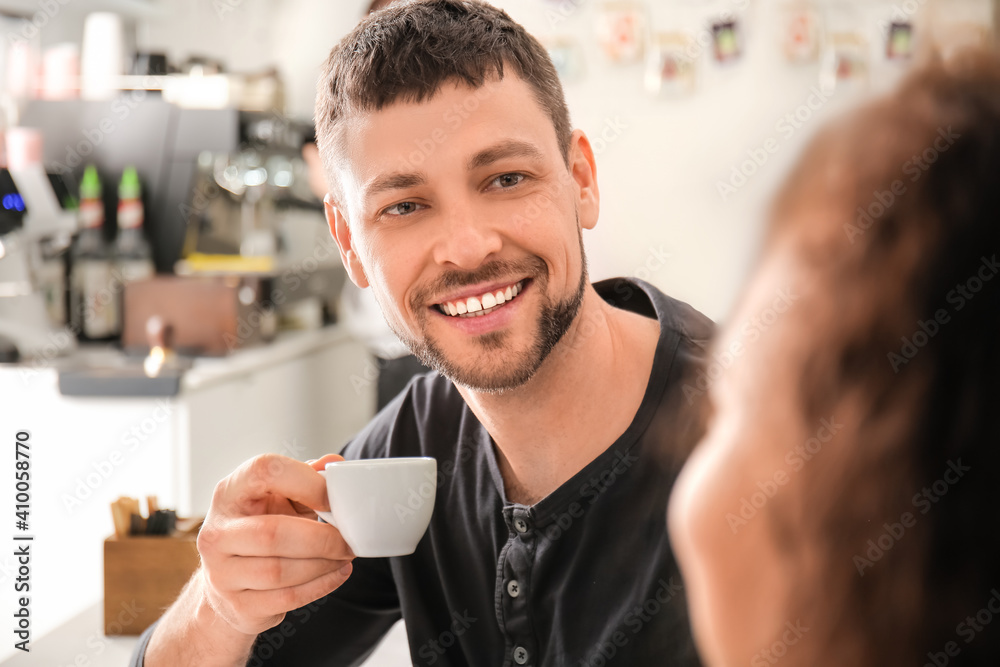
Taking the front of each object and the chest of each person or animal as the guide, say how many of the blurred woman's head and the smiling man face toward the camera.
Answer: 1

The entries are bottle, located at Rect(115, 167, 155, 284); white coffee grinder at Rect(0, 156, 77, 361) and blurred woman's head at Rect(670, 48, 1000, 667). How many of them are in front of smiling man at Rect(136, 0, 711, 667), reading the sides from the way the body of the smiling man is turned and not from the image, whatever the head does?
1

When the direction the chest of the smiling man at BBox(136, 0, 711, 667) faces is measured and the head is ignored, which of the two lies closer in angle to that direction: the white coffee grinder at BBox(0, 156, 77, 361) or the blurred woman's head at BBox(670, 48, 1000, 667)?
the blurred woman's head

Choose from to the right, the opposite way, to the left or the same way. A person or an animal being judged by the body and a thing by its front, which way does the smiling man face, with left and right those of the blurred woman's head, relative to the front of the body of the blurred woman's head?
the opposite way

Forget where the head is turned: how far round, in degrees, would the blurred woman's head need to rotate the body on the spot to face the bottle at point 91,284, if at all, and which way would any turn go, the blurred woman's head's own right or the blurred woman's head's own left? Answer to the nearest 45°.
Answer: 0° — they already face it

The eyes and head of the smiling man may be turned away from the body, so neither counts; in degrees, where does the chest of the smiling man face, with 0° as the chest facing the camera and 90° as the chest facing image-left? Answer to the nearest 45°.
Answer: approximately 0°

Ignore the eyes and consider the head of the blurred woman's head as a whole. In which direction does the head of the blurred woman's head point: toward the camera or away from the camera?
away from the camera

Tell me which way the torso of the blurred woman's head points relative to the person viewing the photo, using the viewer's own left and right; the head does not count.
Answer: facing away from the viewer and to the left of the viewer

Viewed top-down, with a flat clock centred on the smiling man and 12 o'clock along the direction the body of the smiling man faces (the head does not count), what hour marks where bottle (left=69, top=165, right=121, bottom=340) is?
The bottle is roughly at 5 o'clock from the smiling man.

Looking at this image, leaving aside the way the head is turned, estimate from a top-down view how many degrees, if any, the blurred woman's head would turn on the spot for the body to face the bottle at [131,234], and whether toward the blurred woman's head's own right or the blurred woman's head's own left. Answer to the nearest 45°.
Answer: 0° — they already face it
